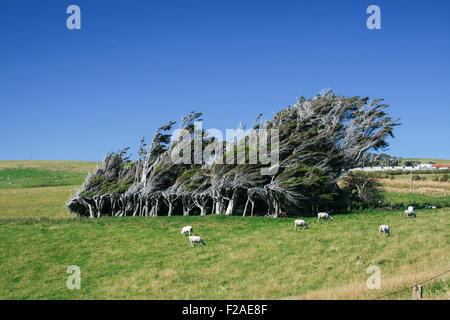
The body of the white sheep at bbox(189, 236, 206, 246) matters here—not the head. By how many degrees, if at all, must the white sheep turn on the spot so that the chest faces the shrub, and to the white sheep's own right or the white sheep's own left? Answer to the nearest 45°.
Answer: approximately 45° to the white sheep's own left

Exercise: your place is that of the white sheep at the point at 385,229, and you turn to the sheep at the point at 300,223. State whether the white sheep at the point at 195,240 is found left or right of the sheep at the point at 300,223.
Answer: left

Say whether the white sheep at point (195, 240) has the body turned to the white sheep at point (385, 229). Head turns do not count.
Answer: yes
